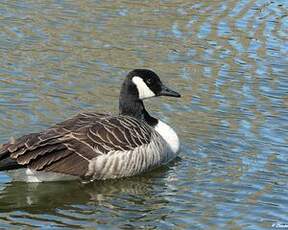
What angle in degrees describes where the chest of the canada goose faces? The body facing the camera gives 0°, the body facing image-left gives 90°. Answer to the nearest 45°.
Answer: approximately 270°
